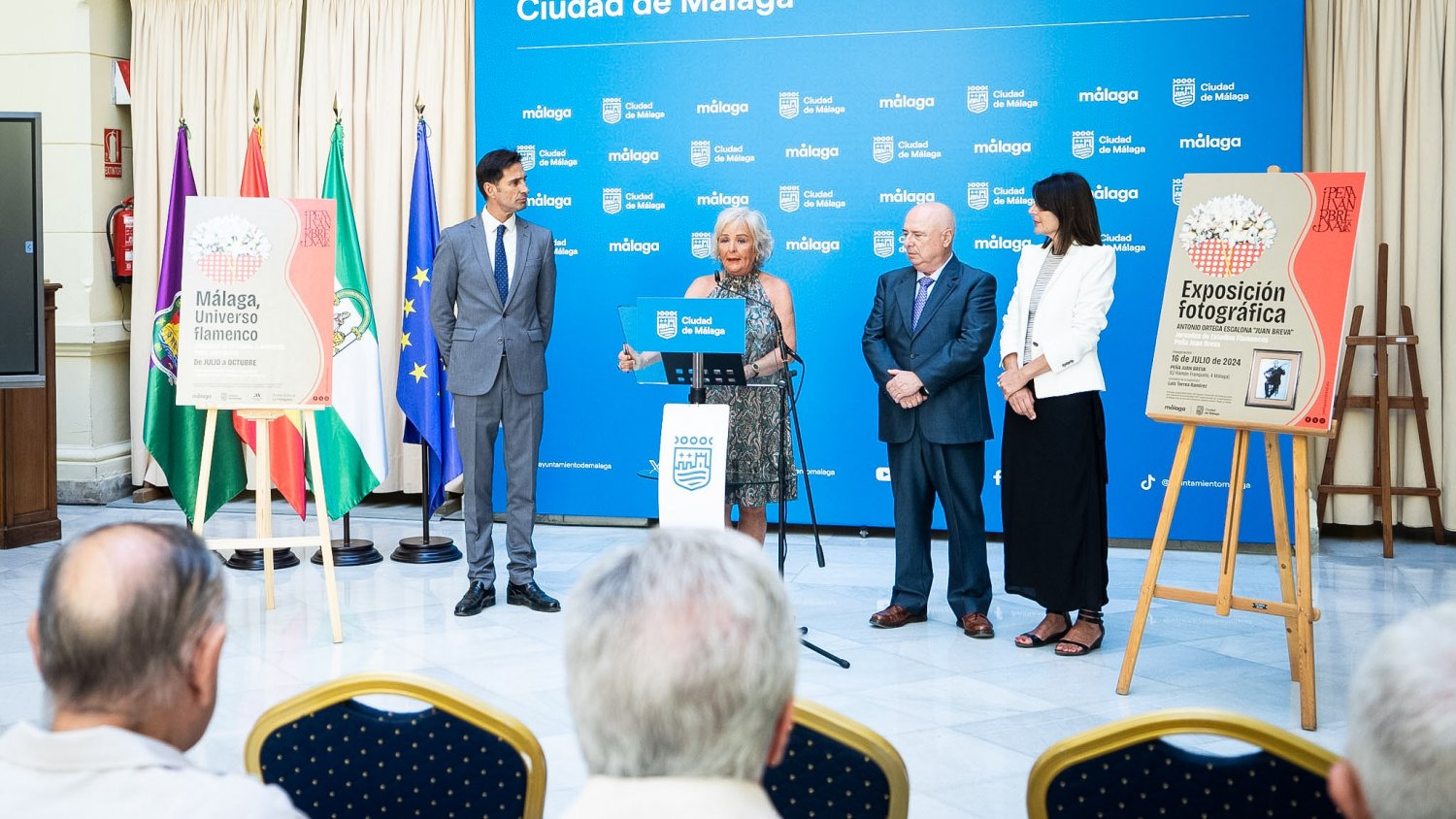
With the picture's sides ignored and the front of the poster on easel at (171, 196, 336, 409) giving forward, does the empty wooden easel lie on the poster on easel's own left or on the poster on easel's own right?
on the poster on easel's own left

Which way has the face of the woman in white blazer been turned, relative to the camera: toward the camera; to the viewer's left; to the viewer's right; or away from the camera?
to the viewer's left

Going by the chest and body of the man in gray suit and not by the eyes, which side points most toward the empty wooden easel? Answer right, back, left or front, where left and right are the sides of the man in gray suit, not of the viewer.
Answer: left

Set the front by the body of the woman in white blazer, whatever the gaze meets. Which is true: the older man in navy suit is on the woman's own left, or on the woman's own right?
on the woman's own right

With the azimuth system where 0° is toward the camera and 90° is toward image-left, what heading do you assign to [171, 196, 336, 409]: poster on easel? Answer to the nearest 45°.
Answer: approximately 0°

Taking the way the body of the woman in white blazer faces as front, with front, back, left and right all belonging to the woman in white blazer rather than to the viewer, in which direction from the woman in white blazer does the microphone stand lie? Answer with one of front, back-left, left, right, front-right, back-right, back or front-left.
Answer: front-right

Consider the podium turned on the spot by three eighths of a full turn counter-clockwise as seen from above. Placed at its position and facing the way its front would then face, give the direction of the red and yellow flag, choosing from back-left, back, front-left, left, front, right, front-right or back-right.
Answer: left
